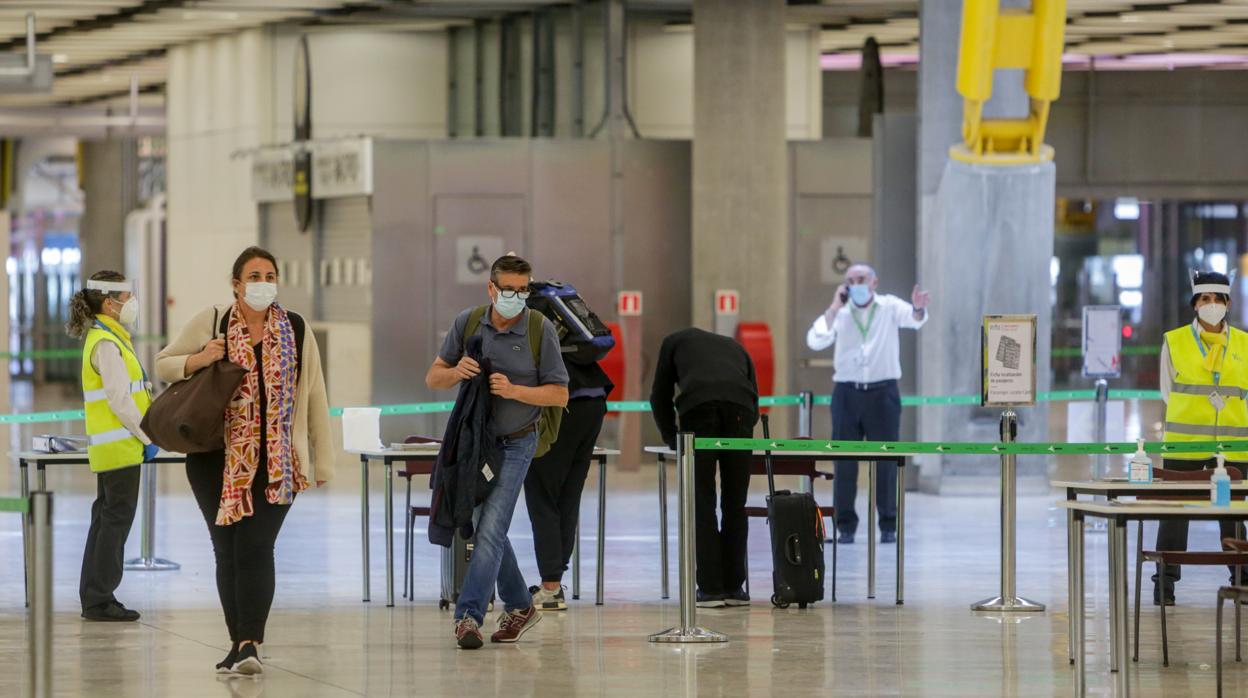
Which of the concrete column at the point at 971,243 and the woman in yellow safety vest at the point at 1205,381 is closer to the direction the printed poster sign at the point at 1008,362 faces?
the woman in yellow safety vest

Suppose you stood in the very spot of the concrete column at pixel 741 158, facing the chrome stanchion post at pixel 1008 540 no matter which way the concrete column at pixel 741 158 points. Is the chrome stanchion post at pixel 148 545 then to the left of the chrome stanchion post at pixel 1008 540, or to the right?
right

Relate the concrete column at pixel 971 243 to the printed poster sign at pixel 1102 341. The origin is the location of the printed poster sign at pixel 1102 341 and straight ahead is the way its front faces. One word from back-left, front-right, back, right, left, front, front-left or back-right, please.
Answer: back-right

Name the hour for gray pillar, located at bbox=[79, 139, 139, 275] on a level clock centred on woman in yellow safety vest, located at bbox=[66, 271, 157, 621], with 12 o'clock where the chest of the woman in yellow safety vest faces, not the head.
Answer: The gray pillar is roughly at 9 o'clock from the woman in yellow safety vest.

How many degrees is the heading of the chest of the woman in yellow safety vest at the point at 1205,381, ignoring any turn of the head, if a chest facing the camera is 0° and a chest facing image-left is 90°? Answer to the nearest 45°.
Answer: approximately 0°

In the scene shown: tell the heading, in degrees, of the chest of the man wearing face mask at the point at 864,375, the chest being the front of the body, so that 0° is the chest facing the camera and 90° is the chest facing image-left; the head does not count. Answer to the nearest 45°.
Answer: approximately 0°

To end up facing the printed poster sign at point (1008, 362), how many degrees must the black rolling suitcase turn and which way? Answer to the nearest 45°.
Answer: approximately 45° to its left
